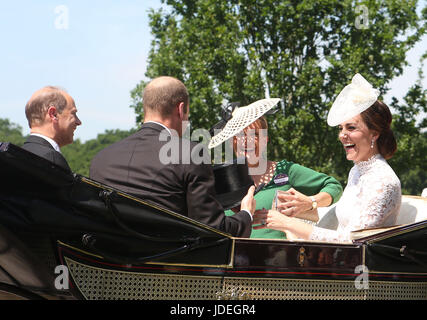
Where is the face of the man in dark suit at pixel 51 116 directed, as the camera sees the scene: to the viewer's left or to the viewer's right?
to the viewer's right

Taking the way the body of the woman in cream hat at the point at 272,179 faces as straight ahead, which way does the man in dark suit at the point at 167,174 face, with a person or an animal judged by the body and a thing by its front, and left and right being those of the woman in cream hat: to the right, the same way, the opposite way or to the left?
the opposite way

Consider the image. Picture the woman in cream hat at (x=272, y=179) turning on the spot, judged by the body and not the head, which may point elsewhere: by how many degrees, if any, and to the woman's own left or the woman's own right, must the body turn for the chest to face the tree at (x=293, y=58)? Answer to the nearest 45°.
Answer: approximately 135° to the woman's own right

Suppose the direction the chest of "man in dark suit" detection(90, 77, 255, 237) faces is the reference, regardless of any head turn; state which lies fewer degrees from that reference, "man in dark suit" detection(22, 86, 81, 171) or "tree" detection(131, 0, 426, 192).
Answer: the tree

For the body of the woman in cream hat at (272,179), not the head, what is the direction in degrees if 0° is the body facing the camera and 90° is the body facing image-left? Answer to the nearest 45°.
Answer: approximately 45°

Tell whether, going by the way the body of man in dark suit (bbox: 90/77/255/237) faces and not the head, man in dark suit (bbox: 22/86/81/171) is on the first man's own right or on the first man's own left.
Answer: on the first man's own left

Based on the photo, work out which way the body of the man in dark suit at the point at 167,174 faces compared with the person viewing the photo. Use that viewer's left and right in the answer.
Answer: facing away from the viewer and to the right of the viewer

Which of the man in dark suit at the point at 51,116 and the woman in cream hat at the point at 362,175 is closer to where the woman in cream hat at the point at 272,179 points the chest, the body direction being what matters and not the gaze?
the man in dark suit

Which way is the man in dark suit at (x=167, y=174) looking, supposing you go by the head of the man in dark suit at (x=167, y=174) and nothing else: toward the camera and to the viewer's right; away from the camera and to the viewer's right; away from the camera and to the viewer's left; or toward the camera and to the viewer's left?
away from the camera and to the viewer's right

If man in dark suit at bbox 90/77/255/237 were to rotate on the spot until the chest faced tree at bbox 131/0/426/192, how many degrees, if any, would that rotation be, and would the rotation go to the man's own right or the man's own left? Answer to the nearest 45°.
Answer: approximately 45° to the man's own left

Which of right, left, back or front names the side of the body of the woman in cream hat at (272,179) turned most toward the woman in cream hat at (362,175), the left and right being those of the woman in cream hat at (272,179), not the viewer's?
left
